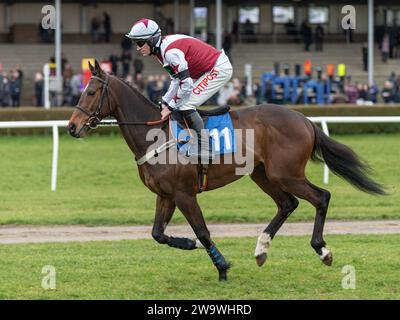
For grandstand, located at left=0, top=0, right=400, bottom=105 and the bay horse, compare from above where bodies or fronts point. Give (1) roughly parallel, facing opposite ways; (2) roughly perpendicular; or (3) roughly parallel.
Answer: roughly perpendicular

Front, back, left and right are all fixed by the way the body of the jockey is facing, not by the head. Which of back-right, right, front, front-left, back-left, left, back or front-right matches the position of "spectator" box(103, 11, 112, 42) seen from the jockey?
right

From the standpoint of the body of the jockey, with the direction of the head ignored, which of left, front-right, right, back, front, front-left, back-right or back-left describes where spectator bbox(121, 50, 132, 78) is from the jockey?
right

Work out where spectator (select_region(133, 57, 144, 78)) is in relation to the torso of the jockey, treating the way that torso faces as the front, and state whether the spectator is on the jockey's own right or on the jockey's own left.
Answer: on the jockey's own right

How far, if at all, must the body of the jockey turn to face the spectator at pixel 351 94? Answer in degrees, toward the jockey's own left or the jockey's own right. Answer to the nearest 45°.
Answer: approximately 90° to the jockey's own right

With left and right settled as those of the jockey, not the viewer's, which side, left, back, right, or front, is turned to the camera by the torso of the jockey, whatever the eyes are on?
left

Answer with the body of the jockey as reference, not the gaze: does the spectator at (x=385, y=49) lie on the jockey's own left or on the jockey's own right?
on the jockey's own right

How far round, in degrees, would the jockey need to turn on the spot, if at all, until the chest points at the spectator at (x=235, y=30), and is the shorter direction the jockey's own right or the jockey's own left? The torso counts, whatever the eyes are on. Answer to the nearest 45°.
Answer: approximately 90° to the jockey's own right

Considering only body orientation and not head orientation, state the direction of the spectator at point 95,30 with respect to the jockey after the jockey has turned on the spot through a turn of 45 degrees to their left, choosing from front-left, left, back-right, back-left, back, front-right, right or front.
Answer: back-right

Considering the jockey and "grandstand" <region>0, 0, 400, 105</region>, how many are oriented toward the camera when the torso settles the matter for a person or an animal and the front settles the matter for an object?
1

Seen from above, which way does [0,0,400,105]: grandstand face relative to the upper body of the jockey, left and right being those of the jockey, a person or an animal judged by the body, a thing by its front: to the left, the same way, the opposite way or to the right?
to the left

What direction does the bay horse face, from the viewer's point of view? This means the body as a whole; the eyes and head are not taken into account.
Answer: to the viewer's left

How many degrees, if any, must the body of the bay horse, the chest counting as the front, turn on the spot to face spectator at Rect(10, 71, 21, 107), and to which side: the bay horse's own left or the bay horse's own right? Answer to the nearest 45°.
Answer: approximately 90° to the bay horse's own right
